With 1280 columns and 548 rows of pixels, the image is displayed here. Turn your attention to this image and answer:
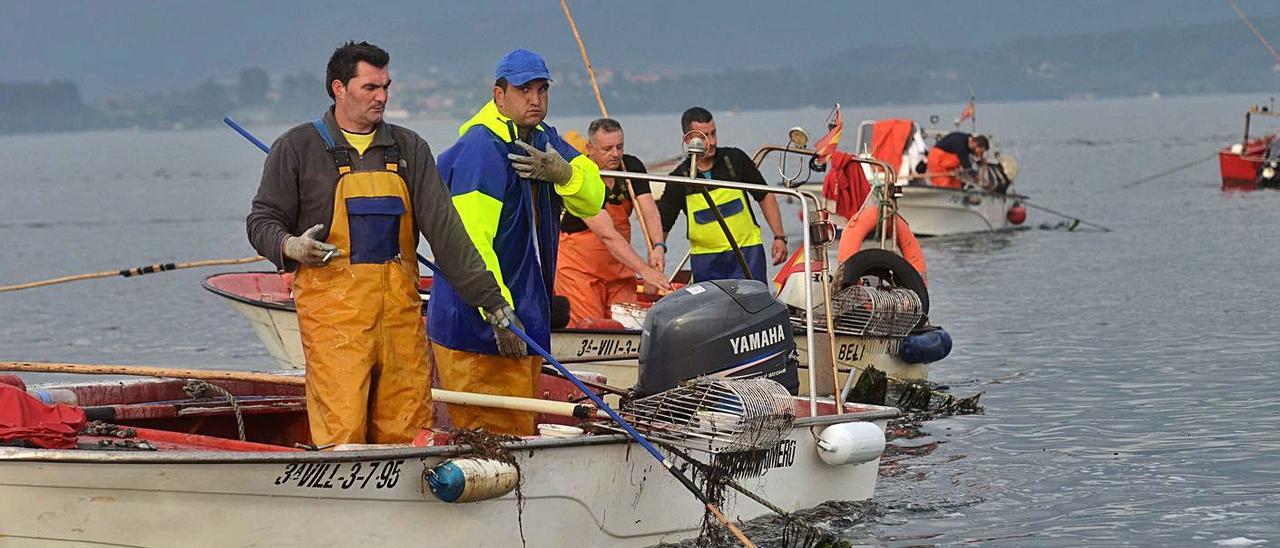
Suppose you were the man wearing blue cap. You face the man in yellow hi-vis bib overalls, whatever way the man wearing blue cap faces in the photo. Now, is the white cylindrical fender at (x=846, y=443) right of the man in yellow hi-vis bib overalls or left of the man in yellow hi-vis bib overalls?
right

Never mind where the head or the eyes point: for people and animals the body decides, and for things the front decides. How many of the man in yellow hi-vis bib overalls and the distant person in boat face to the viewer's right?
1

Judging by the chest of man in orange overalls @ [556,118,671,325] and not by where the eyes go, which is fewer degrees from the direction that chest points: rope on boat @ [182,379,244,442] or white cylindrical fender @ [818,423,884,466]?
the white cylindrical fender

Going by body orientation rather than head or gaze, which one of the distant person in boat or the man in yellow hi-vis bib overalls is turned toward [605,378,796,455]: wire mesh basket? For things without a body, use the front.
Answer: the man in yellow hi-vis bib overalls

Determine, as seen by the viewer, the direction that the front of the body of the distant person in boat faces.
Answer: to the viewer's right

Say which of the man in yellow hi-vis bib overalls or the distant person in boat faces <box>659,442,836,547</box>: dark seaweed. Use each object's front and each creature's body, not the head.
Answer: the man in yellow hi-vis bib overalls

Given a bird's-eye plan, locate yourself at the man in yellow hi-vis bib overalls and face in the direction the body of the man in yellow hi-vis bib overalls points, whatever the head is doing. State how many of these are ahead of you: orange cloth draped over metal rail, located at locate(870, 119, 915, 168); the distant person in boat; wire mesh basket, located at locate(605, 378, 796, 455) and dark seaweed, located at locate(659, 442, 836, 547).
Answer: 2

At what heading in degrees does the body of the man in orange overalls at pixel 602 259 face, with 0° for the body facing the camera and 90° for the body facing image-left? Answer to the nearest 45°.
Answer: approximately 315°

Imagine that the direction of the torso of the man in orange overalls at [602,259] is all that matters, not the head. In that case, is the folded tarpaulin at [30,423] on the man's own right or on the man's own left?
on the man's own right

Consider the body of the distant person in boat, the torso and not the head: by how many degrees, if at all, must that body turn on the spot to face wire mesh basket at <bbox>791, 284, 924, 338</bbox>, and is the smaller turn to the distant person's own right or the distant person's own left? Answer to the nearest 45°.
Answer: approximately 90° to the distant person's own right
